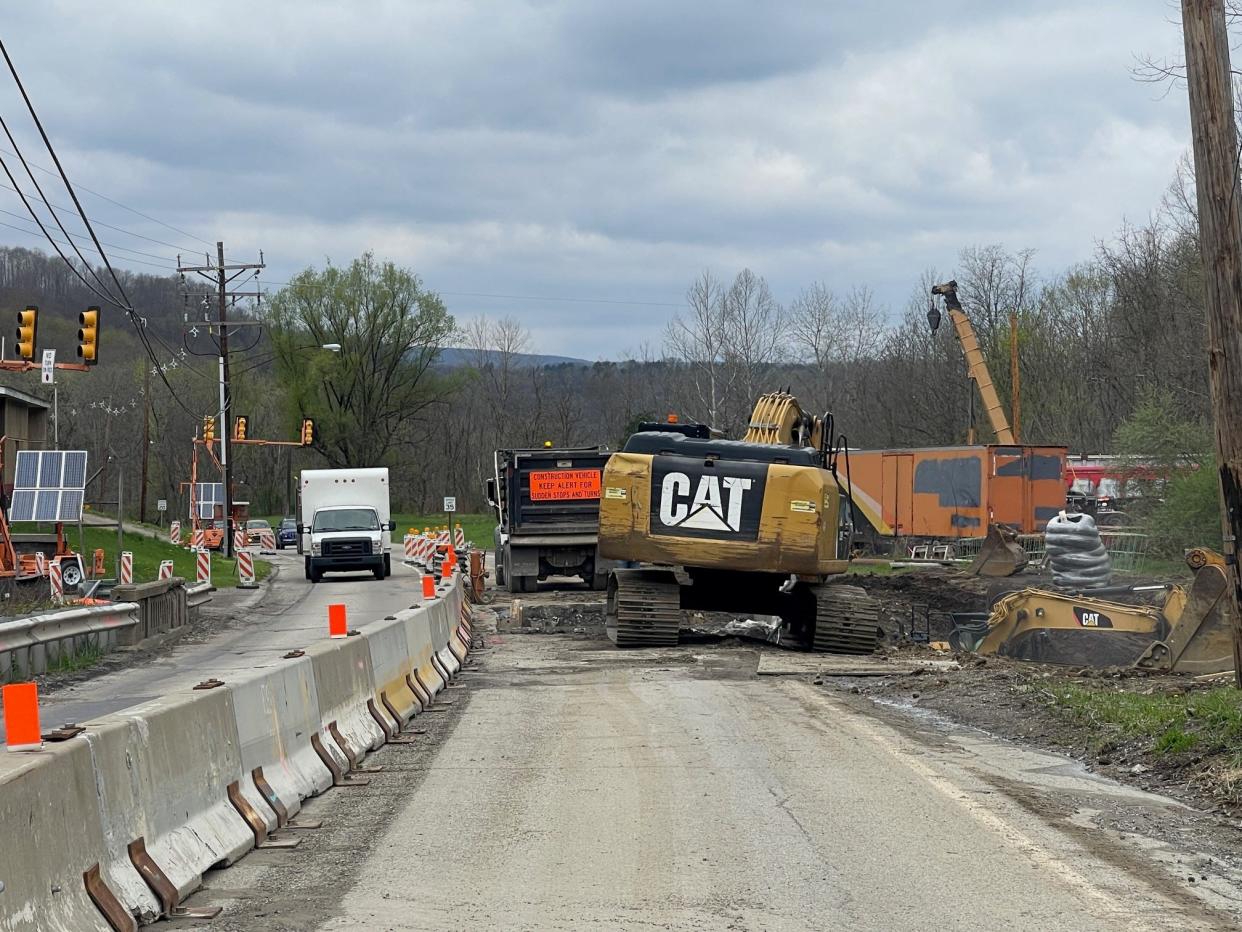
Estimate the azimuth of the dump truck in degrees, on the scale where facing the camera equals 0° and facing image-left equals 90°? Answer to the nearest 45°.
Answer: approximately 180°

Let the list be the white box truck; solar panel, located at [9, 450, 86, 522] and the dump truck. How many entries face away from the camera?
1

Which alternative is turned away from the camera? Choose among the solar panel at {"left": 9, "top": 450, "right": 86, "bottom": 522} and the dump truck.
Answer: the dump truck

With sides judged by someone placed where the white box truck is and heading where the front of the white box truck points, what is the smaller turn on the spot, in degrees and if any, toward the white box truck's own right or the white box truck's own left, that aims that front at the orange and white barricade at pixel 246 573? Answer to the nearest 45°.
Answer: approximately 45° to the white box truck's own right

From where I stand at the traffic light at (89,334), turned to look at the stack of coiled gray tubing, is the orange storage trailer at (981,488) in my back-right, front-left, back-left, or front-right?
front-left

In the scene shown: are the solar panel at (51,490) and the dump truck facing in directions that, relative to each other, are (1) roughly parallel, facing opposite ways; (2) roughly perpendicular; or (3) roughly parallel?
roughly parallel, facing opposite ways

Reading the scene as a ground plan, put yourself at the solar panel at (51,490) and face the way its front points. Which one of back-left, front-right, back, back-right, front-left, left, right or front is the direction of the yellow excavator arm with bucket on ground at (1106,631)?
front-left

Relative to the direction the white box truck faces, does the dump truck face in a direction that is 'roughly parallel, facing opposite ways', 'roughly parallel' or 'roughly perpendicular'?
roughly parallel, facing opposite ways

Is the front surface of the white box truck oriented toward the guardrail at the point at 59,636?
yes

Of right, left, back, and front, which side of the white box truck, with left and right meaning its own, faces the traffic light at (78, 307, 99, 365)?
front

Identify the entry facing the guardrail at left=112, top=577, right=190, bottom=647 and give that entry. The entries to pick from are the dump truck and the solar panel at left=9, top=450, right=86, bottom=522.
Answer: the solar panel

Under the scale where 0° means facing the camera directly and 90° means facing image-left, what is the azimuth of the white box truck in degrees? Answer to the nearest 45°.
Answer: approximately 0°

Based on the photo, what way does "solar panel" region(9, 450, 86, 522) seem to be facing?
toward the camera

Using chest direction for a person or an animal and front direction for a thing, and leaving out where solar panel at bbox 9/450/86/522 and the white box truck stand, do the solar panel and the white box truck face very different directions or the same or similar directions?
same or similar directions
